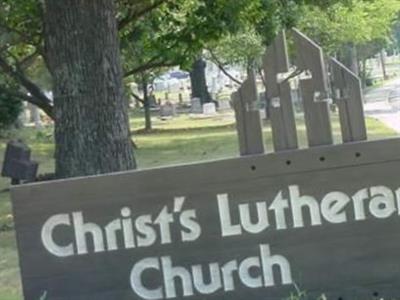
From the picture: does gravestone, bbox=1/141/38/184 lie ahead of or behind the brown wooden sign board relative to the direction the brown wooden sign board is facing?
behind

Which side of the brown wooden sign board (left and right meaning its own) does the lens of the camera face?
front

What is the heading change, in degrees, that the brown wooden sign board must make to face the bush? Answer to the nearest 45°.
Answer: approximately 180°
